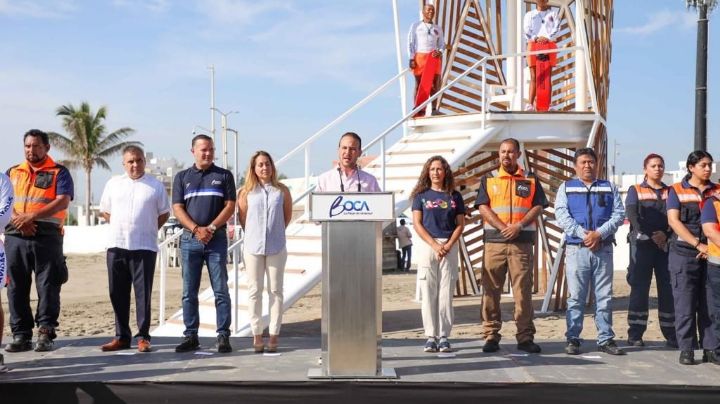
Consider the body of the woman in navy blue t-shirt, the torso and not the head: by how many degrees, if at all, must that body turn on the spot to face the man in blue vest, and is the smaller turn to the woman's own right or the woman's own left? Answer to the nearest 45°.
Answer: approximately 90° to the woman's own left

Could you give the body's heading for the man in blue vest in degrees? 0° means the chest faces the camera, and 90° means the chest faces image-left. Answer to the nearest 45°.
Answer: approximately 0°

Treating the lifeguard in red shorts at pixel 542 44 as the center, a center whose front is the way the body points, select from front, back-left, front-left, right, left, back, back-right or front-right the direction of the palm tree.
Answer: back-right

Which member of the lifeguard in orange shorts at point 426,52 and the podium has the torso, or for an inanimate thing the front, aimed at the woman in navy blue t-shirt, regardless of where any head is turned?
the lifeguard in orange shorts

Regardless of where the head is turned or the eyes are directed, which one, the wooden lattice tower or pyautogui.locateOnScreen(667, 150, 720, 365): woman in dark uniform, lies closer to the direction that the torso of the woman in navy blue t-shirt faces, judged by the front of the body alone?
the woman in dark uniform

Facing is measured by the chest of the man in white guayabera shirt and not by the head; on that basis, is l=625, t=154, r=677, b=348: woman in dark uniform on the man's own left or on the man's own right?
on the man's own left

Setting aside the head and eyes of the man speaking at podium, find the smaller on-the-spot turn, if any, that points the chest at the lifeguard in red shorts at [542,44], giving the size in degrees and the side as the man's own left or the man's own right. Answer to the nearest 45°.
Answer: approximately 135° to the man's own left

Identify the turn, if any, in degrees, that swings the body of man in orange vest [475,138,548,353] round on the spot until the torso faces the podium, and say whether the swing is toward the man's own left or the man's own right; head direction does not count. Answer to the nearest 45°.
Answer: approximately 45° to the man's own right
